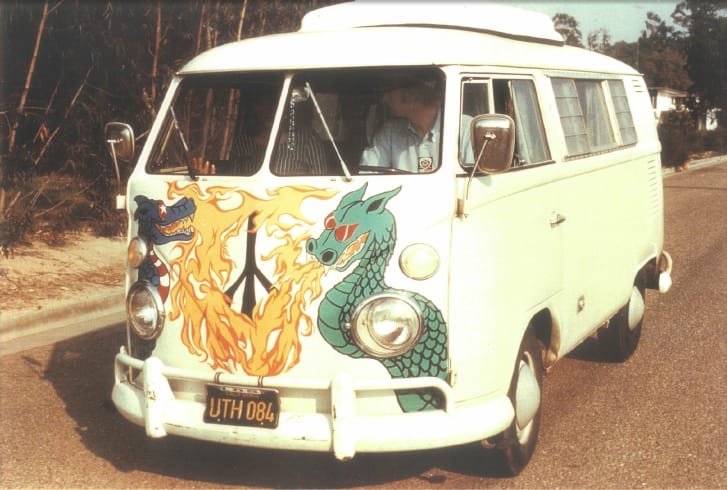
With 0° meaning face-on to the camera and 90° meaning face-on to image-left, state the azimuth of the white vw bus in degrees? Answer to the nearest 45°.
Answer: approximately 45°
